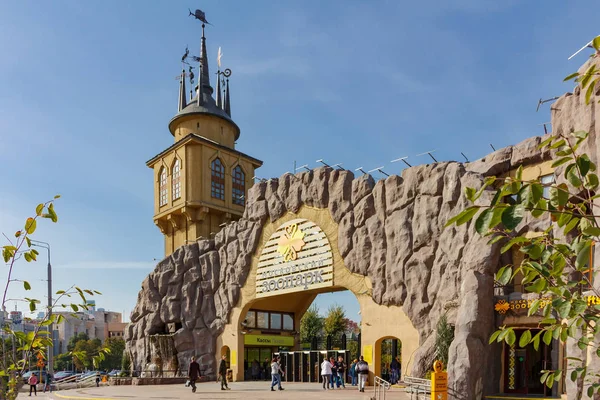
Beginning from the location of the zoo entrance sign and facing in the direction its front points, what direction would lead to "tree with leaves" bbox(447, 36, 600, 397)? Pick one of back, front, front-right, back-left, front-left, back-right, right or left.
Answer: front-left

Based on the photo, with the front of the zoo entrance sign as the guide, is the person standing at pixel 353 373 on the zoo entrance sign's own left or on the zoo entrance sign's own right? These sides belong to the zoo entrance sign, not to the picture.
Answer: on the zoo entrance sign's own left

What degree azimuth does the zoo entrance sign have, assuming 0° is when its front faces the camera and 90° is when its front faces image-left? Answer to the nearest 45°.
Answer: approximately 45°

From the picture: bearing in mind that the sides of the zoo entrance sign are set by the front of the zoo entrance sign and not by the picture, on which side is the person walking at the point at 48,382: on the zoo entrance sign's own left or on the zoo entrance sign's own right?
on the zoo entrance sign's own right
